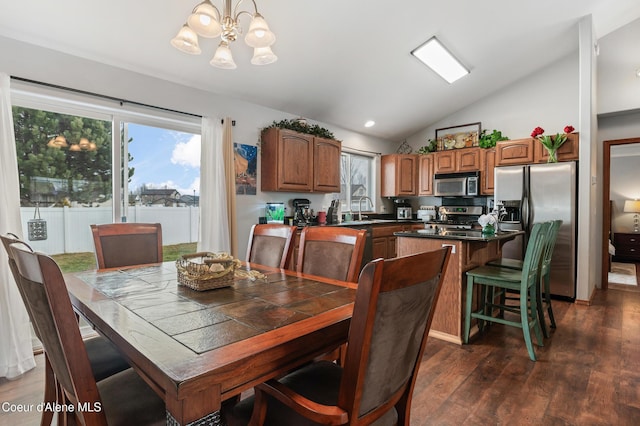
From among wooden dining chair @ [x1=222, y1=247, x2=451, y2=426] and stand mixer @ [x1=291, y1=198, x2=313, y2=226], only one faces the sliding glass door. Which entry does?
the wooden dining chair

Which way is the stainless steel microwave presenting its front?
toward the camera

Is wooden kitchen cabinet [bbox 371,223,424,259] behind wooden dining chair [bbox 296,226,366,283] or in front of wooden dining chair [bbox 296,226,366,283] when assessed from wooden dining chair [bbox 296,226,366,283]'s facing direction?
behind

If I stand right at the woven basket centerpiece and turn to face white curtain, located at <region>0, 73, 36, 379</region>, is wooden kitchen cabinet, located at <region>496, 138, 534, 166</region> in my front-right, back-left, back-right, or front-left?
back-right

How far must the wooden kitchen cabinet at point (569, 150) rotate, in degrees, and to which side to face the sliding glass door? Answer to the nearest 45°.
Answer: approximately 45° to its right

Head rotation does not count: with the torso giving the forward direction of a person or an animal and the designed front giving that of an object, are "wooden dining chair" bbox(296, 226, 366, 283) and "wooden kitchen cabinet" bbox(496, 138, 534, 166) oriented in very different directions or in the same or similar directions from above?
same or similar directions

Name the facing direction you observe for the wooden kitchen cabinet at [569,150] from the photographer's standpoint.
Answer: facing the viewer

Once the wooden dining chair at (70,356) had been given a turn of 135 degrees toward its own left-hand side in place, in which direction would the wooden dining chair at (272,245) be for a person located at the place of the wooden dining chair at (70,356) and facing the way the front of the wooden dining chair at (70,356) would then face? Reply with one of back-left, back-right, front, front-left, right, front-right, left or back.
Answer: back-right

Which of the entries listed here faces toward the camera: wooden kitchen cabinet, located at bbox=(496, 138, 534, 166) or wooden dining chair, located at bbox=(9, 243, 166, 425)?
the wooden kitchen cabinet

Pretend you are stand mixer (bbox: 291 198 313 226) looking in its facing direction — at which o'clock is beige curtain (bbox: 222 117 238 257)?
The beige curtain is roughly at 3 o'clock from the stand mixer.

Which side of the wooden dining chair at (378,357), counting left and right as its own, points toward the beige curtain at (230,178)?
front

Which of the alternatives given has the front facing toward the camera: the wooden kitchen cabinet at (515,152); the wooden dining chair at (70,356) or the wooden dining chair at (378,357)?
the wooden kitchen cabinet

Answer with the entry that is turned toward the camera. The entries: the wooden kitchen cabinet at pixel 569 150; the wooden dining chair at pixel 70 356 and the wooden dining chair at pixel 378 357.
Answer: the wooden kitchen cabinet

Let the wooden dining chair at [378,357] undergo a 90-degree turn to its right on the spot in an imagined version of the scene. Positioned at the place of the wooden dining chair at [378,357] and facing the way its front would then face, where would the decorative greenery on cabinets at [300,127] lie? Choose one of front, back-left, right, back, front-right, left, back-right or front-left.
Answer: front-left

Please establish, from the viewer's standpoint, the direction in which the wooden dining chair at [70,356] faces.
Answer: facing away from the viewer and to the right of the viewer

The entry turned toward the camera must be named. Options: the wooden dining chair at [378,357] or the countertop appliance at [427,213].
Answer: the countertop appliance

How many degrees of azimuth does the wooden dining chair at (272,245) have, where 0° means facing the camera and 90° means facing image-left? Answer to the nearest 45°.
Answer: approximately 45°

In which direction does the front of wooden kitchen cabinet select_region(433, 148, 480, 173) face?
toward the camera
